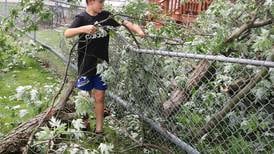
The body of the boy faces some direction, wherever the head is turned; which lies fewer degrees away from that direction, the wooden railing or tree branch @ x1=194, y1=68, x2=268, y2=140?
the tree branch

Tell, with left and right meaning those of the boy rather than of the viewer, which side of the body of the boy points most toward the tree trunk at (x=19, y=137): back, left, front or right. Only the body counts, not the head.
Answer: right

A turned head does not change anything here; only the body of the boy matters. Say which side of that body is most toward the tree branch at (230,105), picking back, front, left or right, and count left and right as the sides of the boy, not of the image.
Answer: left

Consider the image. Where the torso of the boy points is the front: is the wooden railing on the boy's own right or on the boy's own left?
on the boy's own left

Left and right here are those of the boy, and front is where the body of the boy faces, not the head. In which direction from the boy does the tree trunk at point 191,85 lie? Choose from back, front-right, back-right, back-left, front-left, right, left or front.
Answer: left

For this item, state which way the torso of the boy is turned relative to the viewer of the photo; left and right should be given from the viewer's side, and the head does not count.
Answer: facing the viewer and to the right of the viewer
